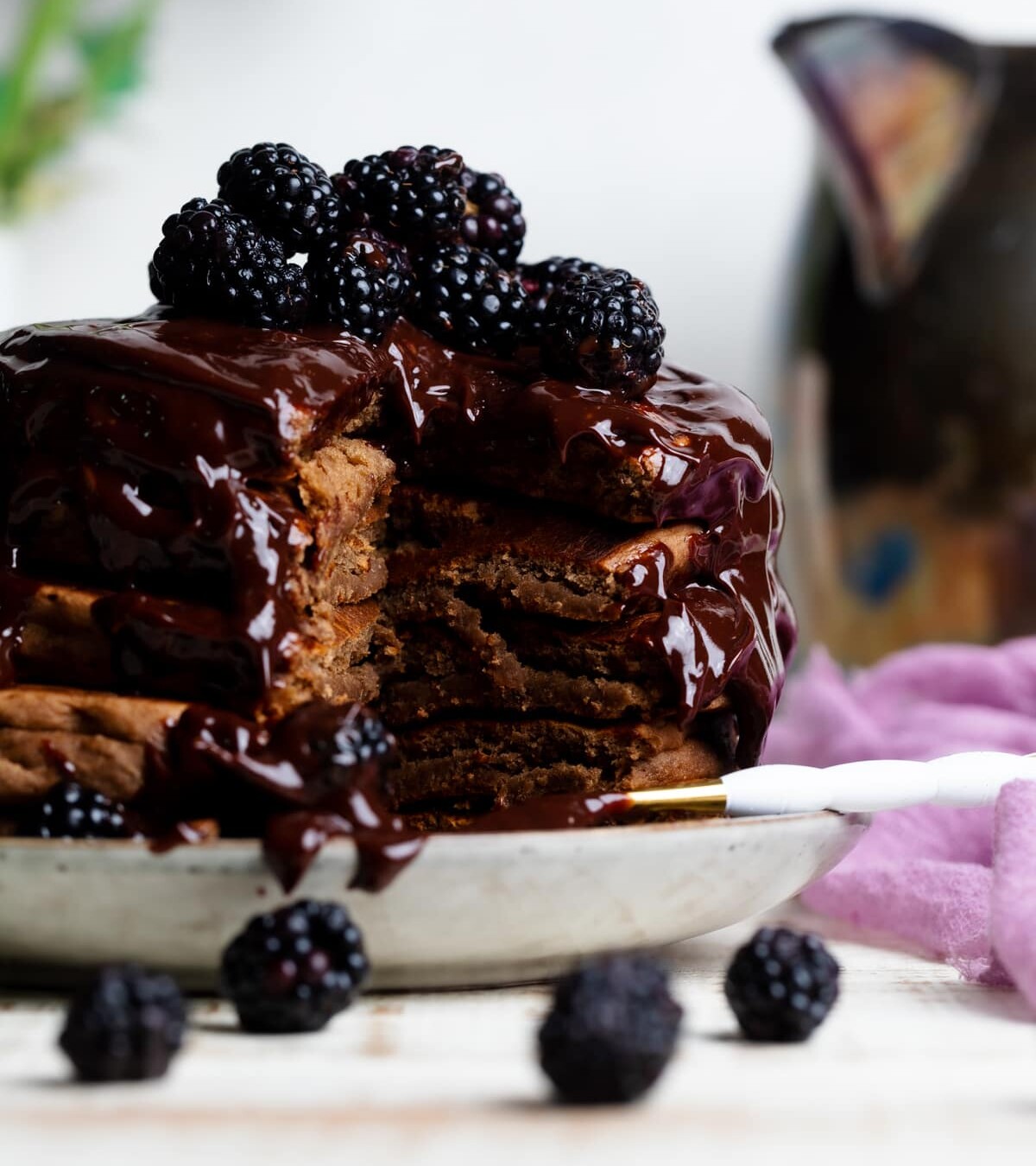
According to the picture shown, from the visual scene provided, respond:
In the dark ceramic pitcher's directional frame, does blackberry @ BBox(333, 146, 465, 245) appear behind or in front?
in front

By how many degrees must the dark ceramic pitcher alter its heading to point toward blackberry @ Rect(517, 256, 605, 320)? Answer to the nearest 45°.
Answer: approximately 45° to its left

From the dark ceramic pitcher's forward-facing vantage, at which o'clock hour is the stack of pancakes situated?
The stack of pancakes is roughly at 11 o'clock from the dark ceramic pitcher.

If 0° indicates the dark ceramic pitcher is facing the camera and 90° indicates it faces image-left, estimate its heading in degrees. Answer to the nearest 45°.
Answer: approximately 45°

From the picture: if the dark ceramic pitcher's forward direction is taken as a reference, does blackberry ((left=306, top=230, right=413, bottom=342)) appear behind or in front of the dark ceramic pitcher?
in front

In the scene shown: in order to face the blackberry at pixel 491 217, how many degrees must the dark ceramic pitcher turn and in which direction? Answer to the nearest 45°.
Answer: approximately 45° to its left

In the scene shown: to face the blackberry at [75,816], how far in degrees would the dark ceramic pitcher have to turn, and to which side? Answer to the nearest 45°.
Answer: approximately 45° to its left
